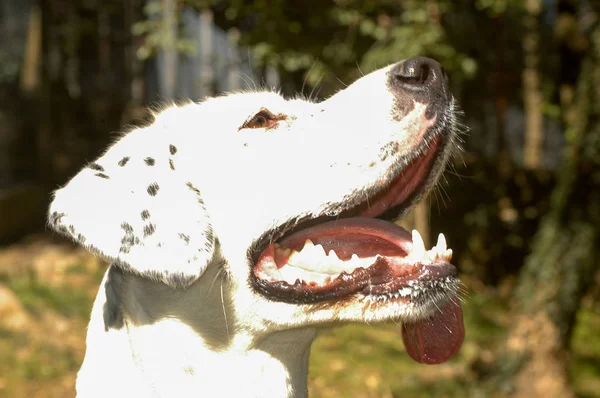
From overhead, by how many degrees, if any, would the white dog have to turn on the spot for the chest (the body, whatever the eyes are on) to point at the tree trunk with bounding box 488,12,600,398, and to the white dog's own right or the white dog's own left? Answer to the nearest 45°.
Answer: approximately 45° to the white dog's own left

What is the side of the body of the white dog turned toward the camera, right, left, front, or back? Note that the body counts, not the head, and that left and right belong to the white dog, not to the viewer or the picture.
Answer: right

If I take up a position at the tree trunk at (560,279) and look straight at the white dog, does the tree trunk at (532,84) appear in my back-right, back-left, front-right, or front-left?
back-right

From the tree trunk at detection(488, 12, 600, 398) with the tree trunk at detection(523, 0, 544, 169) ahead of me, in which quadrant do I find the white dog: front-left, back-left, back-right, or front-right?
back-left

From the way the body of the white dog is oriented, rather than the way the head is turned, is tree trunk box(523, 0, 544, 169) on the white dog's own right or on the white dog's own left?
on the white dog's own left
